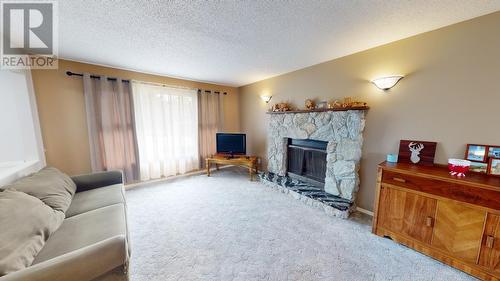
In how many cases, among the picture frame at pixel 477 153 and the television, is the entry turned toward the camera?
2

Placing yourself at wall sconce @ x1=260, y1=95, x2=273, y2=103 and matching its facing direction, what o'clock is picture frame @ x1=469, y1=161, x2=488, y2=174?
The picture frame is roughly at 9 o'clock from the wall sconce.

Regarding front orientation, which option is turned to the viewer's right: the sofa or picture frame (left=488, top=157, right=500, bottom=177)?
the sofa

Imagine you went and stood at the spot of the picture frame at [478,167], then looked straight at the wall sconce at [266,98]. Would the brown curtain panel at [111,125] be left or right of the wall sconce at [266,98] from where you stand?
left

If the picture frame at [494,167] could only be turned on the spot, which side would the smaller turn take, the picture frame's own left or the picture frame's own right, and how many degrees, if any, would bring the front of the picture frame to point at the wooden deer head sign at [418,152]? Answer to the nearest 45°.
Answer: approximately 45° to the picture frame's own right

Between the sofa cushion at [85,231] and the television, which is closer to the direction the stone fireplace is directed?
the sofa cushion

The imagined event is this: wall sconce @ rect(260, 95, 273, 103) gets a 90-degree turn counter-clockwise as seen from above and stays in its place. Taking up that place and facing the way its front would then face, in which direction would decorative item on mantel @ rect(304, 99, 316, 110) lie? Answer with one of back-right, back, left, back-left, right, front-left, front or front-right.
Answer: front

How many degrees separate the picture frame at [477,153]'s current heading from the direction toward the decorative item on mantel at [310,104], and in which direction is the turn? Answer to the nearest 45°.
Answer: approximately 90° to its right

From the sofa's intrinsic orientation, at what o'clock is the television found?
The television is roughly at 11 o'clock from the sofa.

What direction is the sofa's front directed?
to the viewer's right
